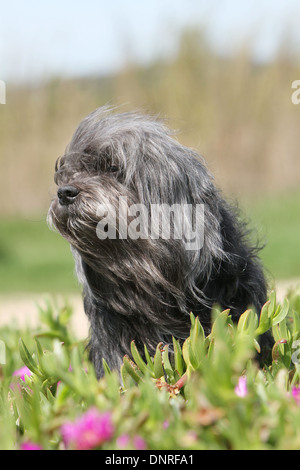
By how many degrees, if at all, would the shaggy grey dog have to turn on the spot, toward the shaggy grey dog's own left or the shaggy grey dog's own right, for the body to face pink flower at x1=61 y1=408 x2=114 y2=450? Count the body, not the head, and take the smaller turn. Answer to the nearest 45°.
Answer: approximately 45° to the shaggy grey dog's own left

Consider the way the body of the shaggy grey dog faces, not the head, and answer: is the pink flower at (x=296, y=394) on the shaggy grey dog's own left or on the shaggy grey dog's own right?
on the shaggy grey dog's own left

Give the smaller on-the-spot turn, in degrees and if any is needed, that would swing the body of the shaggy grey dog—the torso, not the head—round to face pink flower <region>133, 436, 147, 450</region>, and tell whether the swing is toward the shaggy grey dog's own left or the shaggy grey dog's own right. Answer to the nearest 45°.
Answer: approximately 45° to the shaggy grey dog's own left

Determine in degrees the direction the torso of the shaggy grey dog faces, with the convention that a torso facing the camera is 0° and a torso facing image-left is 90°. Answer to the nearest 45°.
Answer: approximately 45°

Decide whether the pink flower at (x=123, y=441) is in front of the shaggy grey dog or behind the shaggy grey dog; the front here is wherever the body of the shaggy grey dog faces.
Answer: in front

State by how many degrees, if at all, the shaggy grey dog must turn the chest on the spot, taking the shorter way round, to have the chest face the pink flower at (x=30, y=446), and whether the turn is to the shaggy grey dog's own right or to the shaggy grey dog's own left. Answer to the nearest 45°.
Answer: approximately 45° to the shaggy grey dog's own left
